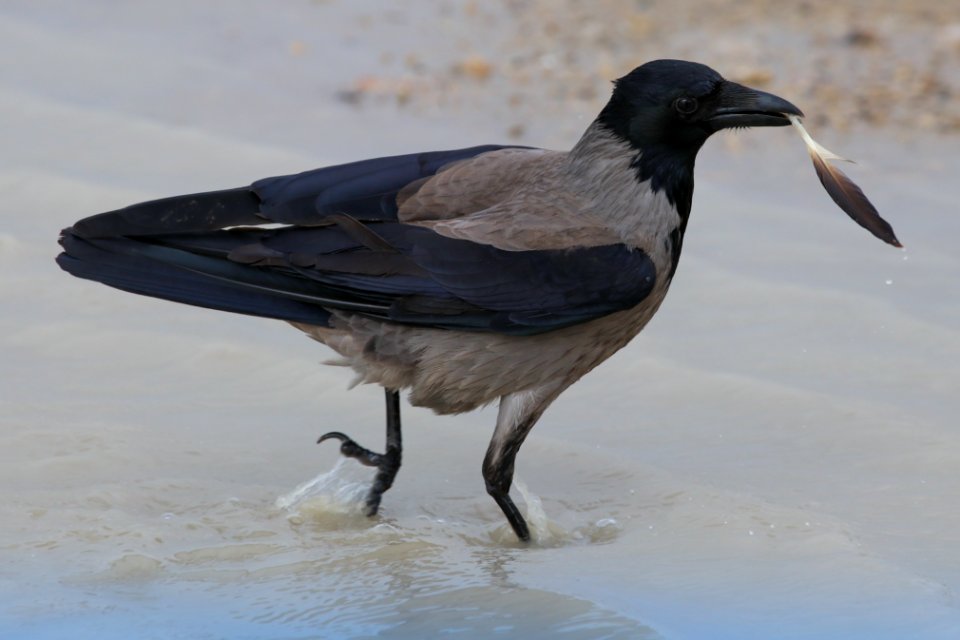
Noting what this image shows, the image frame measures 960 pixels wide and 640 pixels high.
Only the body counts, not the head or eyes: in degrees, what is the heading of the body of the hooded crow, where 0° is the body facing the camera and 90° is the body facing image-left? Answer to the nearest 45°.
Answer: approximately 270°
